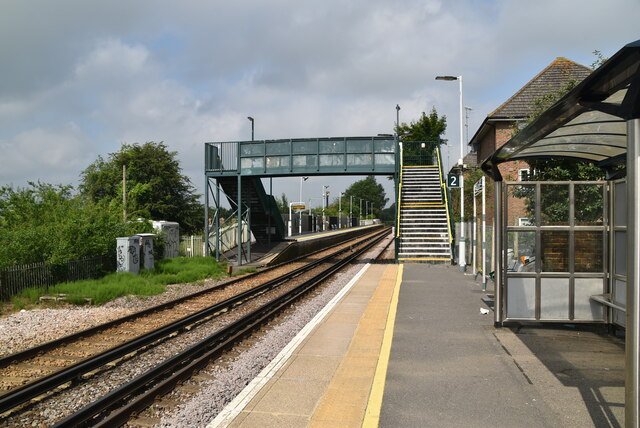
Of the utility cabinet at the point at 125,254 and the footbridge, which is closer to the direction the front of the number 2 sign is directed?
the utility cabinet

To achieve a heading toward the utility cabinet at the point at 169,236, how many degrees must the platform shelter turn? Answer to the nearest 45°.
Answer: approximately 45° to its right

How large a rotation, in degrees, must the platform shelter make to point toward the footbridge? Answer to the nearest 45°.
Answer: approximately 45° to its right

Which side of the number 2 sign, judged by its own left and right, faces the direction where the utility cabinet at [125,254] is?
right

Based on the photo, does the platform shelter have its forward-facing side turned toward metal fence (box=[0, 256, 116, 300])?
yes

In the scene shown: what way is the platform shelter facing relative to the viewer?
to the viewer's left

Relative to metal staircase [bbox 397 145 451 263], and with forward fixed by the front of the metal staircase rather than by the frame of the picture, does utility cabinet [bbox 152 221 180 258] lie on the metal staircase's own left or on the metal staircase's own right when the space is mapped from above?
on the metal staircase's own right

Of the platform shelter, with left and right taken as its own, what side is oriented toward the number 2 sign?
right

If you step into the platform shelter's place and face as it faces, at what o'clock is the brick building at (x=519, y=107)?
The brick building is roughly at 3 o'clock from the platform shelter.
